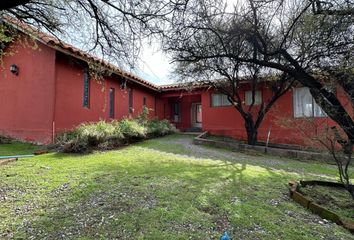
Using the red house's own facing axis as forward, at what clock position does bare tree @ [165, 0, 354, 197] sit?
The bare tree is roughly at 10 o'clock from the red house.

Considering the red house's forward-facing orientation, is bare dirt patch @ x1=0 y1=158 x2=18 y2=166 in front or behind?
in front

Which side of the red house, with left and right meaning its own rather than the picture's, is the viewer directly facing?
front

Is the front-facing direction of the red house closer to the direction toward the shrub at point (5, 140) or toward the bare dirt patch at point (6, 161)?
the bare dirt patch

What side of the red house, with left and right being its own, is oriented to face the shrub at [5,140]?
right
